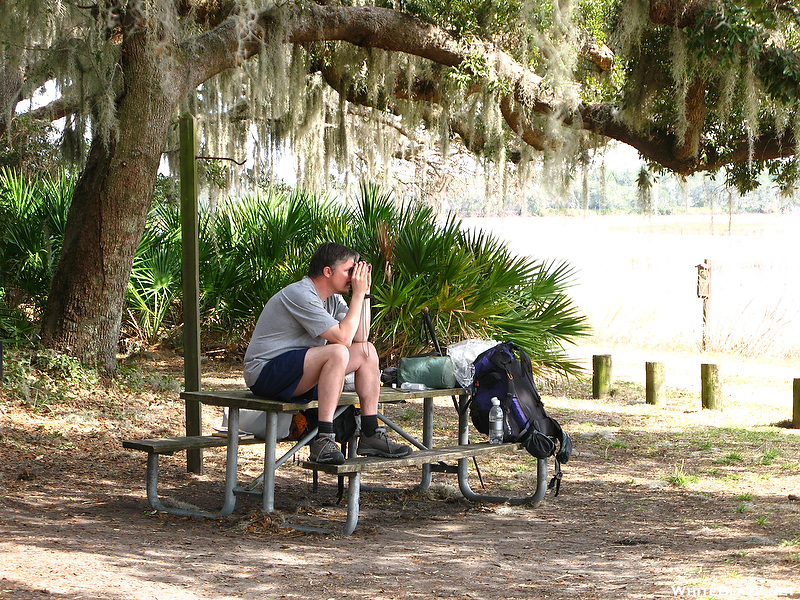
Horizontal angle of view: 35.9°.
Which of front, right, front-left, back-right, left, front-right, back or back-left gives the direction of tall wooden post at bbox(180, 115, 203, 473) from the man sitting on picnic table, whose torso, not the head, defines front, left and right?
back-left

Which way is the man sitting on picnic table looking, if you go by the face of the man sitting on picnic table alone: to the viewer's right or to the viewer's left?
to the viewer's right

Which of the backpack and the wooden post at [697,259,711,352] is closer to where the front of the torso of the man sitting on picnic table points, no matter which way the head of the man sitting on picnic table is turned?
the backpack

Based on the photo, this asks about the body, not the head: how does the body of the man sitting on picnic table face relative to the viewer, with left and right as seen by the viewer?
facing to the right of the viewer

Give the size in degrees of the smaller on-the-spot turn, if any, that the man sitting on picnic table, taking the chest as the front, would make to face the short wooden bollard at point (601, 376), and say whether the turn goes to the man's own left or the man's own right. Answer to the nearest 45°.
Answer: approximately 45° to the man's own left

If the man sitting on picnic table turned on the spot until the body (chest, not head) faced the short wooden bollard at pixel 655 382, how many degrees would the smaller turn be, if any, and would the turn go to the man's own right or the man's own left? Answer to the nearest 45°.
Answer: approximately 45° to the man's own left

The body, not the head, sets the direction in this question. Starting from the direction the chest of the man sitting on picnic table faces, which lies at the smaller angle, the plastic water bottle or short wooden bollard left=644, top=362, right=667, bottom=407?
the plastic water bottle

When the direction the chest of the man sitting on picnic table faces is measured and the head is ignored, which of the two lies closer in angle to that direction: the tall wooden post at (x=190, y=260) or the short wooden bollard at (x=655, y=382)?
the short wooden bollard
